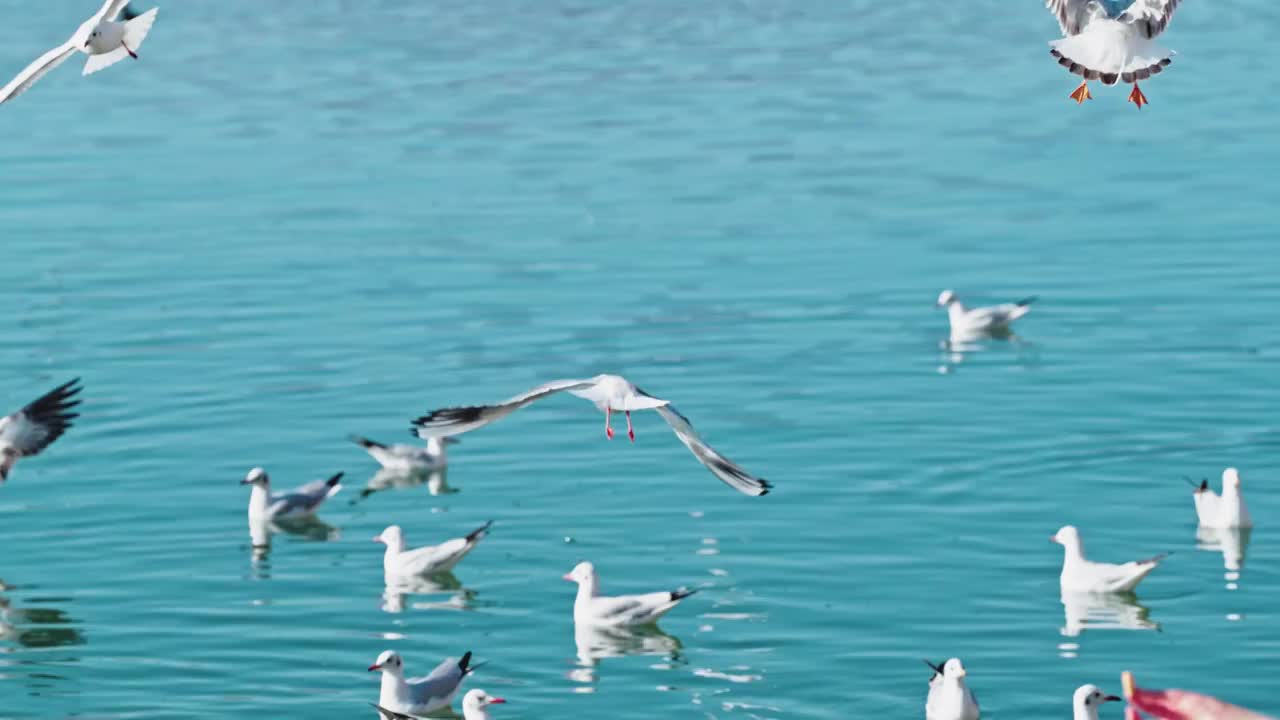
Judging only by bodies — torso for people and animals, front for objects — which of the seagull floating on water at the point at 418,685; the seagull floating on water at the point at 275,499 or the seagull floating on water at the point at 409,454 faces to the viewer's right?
the seagull floating on water at the point at 409,454

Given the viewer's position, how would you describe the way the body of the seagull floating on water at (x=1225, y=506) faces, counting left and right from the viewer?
facing the viewer and to the right of the viewer

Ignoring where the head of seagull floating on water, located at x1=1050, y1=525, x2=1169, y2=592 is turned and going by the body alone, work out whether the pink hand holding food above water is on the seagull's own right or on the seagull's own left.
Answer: on the seagull's own left

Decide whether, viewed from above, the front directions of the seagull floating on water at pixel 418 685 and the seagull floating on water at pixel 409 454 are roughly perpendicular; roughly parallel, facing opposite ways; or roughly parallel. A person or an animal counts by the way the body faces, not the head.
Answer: roughly parallel, facing opposite ways

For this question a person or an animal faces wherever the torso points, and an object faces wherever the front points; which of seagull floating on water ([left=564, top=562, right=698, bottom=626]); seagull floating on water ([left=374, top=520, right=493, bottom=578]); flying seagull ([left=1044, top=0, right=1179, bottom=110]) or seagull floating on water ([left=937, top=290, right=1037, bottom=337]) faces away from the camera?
the flying seagull

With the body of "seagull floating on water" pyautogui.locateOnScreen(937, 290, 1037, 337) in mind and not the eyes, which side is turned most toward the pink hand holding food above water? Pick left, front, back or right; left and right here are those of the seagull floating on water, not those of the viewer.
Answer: left

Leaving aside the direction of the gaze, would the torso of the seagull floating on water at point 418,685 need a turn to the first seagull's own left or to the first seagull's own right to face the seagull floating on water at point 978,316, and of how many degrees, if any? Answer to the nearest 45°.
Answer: approximately 135° to the first seagull's own right

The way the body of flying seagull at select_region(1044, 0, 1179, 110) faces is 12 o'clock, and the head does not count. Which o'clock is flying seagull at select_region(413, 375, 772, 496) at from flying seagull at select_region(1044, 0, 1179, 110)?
flying seagull at select_region(413, 375, 772, 496) is roughly at 11 o'clock from flying seagull at select_region(1044, 0, 1179, 110).

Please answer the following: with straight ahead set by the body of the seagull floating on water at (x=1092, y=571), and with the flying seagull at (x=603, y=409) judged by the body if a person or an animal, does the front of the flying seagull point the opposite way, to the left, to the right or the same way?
to the right

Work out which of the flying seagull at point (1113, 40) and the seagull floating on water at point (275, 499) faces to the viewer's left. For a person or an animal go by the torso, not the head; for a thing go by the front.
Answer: the seagull floating on water

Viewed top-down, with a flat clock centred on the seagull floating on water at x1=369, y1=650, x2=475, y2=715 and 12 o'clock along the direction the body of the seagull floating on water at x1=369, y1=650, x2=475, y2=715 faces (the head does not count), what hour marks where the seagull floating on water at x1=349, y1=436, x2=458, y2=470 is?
the seagull floating on water at x1=349, y1=436, x2=458, y2=470 is roughly at 3 o'clock from the seagull floating on water at x1=369, y1=650, x2=475, y2=715.

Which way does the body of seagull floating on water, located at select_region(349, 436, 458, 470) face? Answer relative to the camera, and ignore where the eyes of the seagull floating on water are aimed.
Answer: to the viewer's right

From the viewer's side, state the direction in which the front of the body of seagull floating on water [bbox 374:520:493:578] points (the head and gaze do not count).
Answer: to the viewer's left

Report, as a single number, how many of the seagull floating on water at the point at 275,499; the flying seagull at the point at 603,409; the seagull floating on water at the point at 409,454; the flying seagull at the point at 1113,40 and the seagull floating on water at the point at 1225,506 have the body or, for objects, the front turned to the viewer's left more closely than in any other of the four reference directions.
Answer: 1

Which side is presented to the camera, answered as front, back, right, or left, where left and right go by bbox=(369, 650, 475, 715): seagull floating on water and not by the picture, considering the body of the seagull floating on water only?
left

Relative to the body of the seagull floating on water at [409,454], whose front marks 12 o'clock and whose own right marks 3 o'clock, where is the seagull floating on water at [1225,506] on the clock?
the seagull floating on water at [1225,506] is roughly at 1 o'clock from the seagull floating on water at [409,454].

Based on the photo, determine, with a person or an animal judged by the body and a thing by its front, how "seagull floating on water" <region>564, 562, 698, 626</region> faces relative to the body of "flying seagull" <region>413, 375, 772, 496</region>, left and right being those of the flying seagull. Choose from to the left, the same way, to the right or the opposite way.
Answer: to the left

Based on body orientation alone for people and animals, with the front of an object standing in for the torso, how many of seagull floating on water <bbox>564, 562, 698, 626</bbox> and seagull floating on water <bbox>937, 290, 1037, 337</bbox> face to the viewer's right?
0
